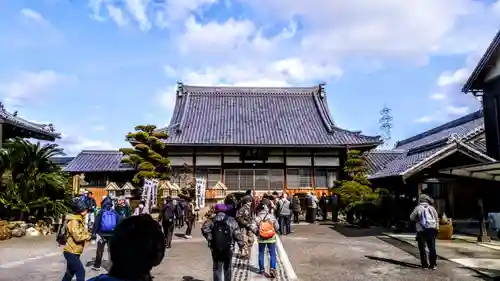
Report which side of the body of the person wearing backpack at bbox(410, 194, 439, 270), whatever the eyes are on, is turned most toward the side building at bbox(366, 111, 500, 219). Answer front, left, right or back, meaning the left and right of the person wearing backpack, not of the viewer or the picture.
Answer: front

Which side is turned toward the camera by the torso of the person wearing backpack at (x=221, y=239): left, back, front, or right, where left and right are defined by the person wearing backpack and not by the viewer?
back

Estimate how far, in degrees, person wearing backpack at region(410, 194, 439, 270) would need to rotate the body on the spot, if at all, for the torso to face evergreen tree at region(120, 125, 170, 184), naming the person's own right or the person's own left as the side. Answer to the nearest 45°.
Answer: approximately 45° to the person's own left

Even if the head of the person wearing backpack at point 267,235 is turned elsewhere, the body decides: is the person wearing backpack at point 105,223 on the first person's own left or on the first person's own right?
on the first person's own left

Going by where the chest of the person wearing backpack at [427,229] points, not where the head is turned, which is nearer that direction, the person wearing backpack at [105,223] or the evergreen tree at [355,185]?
the evergreen tree

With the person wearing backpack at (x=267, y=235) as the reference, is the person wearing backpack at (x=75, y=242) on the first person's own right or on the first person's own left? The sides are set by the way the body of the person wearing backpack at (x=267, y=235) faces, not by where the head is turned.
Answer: on the first person's own left

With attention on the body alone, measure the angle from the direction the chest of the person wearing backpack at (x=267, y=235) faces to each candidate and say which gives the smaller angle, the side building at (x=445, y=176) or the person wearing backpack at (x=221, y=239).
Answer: the side building

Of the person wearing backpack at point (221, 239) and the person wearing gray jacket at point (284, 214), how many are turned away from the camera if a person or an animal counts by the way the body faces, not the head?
2

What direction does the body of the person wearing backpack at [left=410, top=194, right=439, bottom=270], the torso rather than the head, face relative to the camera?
away from the camera

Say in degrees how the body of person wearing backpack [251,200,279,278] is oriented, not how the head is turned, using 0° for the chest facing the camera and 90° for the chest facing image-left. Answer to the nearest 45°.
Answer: approximately 180°

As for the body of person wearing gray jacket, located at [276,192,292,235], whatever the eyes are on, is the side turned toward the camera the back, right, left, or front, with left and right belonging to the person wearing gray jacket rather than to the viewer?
back

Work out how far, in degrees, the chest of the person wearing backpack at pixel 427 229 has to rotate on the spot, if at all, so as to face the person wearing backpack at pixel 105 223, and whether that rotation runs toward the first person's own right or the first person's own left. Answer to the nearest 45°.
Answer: approximately 135° to the first person's own left

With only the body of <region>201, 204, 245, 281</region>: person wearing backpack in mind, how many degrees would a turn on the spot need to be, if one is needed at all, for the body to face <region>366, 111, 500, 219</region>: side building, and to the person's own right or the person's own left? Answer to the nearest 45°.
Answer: approximately 45° to the person's own right
